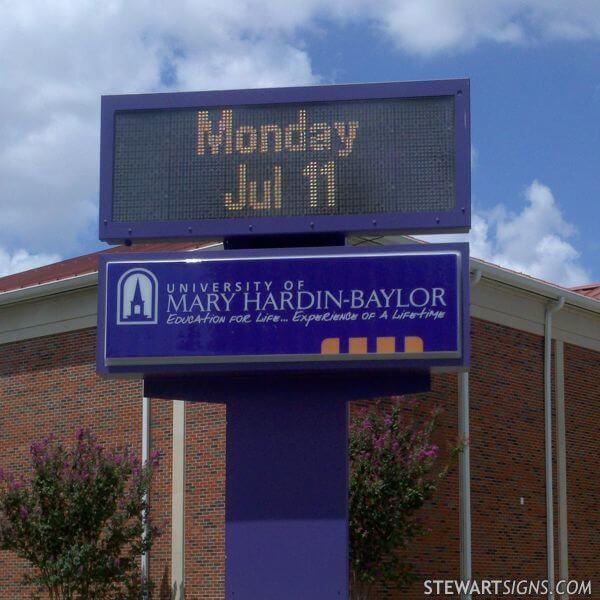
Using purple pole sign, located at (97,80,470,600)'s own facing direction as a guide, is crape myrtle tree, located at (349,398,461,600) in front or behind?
behind

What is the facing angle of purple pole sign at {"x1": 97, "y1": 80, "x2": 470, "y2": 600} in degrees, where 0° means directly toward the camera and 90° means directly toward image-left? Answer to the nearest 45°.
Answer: approximately 0°

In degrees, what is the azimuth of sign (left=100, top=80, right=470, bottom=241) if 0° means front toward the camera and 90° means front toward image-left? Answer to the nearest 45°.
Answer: approximately 0°

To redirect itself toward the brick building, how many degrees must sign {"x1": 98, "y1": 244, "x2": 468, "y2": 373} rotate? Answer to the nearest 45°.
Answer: approximately 180°

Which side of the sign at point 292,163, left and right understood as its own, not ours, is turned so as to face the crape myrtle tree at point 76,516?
back

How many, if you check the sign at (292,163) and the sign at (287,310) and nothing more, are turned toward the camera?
2

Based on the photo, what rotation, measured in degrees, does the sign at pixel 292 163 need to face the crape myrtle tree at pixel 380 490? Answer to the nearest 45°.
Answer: approximately 180°

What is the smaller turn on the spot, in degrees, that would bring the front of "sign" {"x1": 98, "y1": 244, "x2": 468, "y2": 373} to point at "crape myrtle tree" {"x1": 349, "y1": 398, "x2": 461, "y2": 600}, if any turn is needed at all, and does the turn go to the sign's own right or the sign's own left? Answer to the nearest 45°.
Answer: approximately 180°
